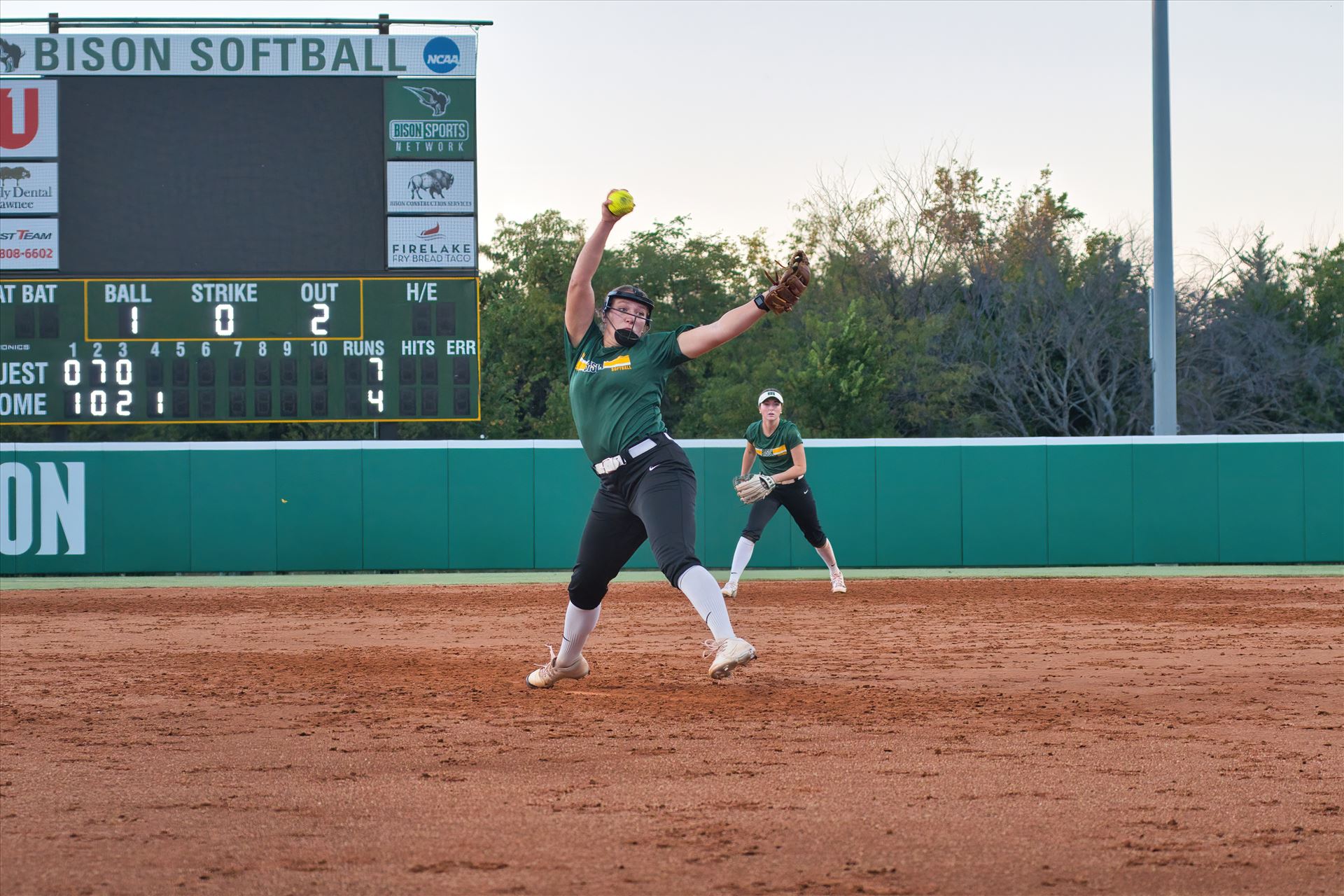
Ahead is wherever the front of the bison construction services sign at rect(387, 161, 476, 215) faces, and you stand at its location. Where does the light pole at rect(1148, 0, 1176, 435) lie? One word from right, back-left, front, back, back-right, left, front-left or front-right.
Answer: left

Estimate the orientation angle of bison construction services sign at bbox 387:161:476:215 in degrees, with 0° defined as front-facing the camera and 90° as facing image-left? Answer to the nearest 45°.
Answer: approximately 0°

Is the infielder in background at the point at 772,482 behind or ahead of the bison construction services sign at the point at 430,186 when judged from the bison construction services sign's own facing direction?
ahead

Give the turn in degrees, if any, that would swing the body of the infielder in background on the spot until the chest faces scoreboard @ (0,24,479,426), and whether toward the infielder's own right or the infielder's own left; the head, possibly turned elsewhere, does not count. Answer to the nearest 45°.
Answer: approximately 135° to the infielder's own right

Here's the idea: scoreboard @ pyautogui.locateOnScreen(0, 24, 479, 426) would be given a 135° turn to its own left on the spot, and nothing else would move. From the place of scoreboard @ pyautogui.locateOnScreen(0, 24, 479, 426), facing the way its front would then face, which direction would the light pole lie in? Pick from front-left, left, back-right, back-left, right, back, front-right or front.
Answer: front-right

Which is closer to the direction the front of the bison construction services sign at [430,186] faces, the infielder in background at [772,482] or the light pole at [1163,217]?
the infielder in background

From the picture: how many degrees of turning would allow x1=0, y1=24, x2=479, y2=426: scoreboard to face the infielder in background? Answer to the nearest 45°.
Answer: approximately 45° to its left
